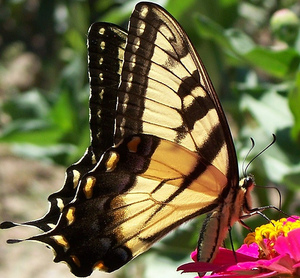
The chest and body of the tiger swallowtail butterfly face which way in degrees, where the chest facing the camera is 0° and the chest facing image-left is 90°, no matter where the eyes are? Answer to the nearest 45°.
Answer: approximately 270°

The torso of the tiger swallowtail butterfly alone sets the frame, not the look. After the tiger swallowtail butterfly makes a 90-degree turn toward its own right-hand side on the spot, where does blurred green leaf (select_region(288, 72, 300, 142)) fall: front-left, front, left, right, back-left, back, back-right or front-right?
back-left
